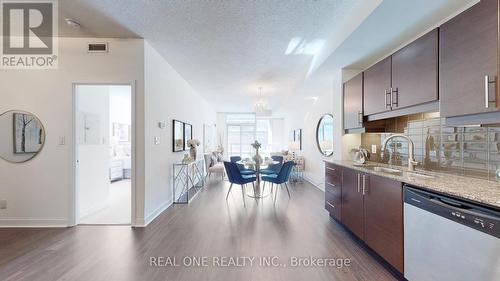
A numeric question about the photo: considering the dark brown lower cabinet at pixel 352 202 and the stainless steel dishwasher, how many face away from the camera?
0

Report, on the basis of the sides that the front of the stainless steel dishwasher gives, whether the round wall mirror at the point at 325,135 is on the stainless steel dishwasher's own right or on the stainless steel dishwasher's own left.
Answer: on the stainless steel dishwasher's own right

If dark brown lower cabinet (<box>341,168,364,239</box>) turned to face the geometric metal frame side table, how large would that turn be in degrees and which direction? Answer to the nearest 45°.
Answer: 0° — it already faces it

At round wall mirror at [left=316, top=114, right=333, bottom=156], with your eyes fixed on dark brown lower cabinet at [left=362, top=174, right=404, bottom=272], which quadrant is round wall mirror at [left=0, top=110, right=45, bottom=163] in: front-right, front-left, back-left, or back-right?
front-right

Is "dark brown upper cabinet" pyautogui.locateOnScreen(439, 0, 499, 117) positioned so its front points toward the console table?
no

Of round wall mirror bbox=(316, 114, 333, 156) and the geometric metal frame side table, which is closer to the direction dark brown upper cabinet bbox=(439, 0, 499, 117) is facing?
the geometric metal frame side table

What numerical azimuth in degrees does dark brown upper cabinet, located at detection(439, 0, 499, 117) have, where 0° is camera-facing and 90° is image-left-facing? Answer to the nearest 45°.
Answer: approximately 45°

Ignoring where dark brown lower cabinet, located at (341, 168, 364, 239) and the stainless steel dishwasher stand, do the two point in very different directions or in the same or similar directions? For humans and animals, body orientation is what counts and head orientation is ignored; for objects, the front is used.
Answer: same or similar directions

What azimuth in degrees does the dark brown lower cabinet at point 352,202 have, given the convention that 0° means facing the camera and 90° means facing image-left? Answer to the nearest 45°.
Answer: approximately 90°

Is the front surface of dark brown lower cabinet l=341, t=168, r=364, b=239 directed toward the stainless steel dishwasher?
no

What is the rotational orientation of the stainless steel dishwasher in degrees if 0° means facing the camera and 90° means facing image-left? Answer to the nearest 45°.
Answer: approximately 45°

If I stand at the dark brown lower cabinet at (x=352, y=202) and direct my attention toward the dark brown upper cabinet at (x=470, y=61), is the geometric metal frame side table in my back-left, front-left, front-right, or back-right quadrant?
back-right

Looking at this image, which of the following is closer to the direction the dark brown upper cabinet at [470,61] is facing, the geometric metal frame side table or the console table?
the geometric metal frame side table

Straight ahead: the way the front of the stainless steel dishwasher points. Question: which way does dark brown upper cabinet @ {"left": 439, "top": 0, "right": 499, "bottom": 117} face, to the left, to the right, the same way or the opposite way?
the same way

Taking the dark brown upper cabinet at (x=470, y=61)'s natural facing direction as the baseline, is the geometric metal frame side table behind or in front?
in front
